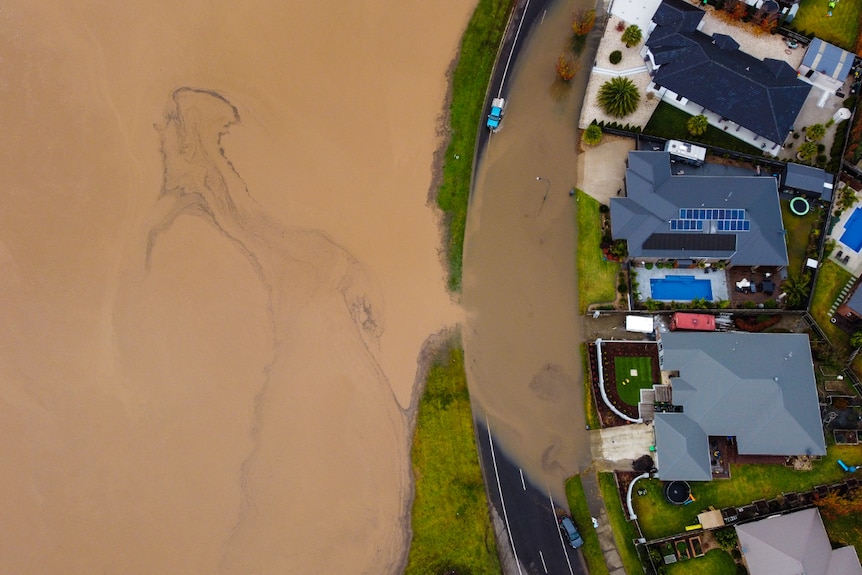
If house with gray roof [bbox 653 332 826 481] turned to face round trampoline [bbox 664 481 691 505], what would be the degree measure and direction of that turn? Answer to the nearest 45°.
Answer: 0° — it already faces it

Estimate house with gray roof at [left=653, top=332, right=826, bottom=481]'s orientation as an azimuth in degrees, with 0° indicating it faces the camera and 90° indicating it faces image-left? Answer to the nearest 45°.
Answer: approximately 90°

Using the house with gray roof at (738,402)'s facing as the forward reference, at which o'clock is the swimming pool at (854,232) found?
The swimming pool is roughly at 5 o'clock from the house with gray roof.

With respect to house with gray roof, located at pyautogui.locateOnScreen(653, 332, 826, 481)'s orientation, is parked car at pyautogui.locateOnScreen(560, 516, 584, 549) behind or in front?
in front
